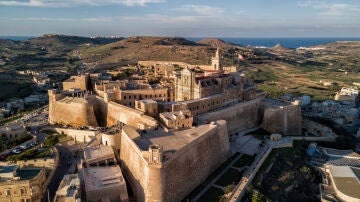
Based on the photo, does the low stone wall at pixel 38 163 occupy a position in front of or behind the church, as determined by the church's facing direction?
in front

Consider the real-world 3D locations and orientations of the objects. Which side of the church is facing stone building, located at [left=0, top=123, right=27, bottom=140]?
front

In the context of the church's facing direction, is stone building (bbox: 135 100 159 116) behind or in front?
in front

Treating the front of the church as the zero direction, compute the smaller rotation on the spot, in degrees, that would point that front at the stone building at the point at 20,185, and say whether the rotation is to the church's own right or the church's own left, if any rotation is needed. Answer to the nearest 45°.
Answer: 0° — it already faces it

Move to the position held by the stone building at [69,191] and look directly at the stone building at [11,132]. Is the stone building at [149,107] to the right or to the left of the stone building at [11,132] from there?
right

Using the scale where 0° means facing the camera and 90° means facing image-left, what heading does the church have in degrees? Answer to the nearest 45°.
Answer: approximately 45°

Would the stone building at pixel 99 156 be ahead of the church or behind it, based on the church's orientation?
ahead
